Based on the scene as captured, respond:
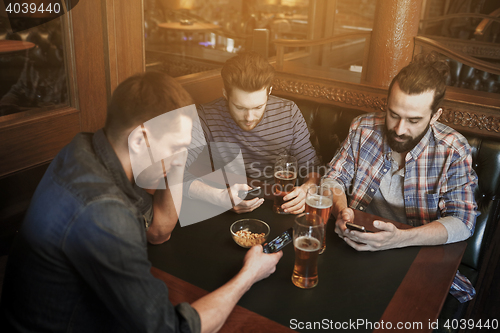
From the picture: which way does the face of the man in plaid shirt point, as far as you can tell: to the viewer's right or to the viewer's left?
to the viewer's left

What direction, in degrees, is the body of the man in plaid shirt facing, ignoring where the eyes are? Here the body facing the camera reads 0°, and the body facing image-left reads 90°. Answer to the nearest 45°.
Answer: approximately 45°

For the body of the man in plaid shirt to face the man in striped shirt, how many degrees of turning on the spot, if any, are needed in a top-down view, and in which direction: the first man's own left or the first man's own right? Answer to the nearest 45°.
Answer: approximately 45° to the first man's own right

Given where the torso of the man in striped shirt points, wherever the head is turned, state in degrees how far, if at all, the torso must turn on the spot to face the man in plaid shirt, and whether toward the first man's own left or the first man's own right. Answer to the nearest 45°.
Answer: approximately 45° to the first man's own left

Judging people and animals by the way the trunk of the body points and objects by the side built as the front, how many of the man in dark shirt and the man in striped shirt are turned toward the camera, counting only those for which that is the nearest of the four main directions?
1

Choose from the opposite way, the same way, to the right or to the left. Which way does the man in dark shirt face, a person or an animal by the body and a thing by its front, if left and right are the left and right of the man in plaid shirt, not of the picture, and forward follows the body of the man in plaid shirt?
the opposite way

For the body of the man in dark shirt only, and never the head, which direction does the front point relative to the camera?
to the viewer's right

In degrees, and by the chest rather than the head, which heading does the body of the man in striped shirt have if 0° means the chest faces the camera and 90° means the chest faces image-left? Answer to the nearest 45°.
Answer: approximately 0°

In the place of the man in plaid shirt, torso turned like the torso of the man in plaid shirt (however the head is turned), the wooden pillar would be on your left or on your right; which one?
on your right

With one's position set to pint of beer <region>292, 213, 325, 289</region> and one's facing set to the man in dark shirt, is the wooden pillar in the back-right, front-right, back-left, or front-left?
back-right
